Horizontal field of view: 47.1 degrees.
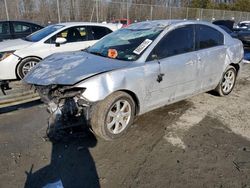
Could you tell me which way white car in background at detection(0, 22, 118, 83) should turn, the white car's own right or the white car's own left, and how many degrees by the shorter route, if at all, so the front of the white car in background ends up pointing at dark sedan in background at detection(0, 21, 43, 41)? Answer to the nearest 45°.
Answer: approximately 135° to the white car's own right

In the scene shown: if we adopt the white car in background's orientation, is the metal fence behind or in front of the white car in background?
behind

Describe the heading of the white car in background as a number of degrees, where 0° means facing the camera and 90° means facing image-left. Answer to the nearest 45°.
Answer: approximately 45°

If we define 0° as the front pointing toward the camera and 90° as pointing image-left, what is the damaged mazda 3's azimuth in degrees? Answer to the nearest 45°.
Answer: approximately 45°

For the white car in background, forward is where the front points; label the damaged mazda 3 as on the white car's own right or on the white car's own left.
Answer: on the white car's own left

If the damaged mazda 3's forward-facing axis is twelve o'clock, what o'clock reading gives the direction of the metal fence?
The metal fence is roughly at 4 o'clock from the damaged mazda 3.

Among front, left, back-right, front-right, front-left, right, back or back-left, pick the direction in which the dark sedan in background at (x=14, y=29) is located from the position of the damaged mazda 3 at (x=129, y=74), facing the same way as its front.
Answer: right

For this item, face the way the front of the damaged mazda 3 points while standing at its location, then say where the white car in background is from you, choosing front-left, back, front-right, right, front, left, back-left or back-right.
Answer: right

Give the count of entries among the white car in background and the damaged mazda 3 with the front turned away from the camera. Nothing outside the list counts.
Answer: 0
